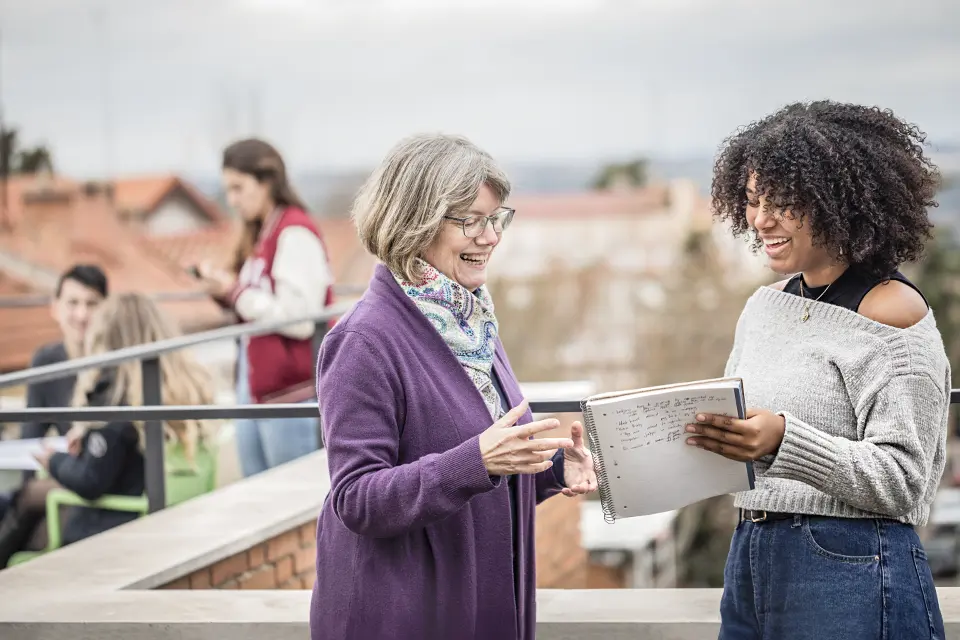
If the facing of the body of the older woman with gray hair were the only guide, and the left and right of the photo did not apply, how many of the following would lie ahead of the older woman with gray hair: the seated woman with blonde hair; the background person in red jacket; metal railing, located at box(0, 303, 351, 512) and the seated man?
0

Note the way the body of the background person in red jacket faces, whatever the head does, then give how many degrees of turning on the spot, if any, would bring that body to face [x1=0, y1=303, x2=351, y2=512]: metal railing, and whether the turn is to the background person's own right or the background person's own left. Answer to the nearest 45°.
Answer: approximately 45° to the background person's own left

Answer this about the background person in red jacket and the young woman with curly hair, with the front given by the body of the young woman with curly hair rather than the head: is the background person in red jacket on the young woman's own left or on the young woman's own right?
on the young woman's own right

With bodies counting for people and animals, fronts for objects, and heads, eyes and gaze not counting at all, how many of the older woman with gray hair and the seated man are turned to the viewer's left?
0

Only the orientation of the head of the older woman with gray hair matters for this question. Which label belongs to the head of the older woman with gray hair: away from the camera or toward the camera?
toward the camera

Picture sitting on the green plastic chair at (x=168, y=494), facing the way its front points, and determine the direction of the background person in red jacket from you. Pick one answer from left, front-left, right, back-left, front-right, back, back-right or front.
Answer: back-right

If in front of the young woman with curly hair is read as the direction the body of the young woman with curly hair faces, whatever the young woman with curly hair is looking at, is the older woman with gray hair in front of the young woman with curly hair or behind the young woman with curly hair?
in front

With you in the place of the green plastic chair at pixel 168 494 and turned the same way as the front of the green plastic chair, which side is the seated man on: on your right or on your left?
on your right

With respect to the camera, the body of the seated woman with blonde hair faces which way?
to the viewer's left

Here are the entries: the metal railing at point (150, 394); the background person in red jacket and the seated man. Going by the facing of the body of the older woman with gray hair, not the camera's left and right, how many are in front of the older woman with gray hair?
0

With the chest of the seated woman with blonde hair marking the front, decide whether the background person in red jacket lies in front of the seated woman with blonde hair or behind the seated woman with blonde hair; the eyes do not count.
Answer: behind

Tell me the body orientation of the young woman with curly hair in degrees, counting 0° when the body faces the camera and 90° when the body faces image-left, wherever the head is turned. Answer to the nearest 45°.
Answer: approximately 45°

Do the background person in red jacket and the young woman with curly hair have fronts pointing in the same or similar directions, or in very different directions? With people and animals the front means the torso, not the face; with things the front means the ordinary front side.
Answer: same or similar directions

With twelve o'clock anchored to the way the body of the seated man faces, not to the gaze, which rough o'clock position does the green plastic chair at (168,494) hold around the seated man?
The green plastic chair is roughly at 11 o'clock from the seated man.
